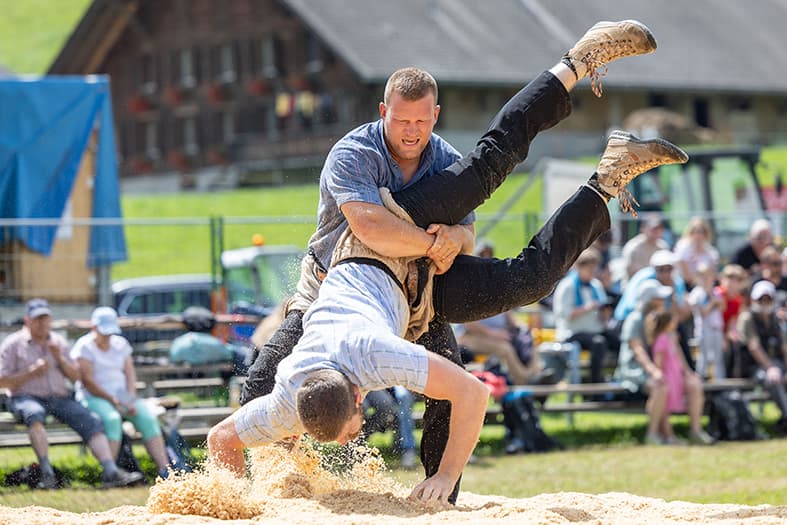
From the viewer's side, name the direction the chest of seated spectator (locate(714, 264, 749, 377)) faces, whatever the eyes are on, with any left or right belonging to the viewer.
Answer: facing the viewer

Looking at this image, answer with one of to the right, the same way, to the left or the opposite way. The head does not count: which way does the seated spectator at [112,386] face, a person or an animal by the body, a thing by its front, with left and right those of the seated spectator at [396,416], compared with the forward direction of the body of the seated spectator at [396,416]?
the same way

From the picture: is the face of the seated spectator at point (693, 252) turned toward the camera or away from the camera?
toward the camera

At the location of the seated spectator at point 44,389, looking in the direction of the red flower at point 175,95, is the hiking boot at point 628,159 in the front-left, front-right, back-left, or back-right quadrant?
back-right

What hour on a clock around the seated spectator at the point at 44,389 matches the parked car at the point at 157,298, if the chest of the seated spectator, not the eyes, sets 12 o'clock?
The parked car is roughly at 8 o'clock from the seated spectator.

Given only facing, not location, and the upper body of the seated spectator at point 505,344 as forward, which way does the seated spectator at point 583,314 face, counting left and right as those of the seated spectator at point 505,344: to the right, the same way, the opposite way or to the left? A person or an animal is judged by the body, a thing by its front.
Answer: the same way

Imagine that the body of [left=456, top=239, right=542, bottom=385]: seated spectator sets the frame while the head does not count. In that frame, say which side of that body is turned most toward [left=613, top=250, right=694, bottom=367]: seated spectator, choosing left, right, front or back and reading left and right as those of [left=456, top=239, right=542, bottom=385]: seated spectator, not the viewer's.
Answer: left

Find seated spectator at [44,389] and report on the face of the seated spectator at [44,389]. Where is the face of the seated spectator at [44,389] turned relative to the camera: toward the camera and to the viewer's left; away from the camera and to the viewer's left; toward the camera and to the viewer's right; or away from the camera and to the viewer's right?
toward the camera and to the viewer's right

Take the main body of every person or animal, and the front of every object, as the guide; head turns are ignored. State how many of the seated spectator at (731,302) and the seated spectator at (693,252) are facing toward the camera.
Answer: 2

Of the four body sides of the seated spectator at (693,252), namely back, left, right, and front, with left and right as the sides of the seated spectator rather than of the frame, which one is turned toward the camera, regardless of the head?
front

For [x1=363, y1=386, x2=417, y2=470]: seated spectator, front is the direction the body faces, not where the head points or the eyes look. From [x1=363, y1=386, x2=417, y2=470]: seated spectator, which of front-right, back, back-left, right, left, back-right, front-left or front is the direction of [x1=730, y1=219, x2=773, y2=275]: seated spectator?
left

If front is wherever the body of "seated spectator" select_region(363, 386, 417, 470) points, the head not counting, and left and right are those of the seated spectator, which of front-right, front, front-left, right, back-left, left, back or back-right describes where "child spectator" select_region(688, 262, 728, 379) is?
left

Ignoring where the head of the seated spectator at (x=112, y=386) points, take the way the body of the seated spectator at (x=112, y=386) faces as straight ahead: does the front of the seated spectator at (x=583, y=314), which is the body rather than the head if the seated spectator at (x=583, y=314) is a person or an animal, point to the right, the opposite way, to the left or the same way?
the same way
